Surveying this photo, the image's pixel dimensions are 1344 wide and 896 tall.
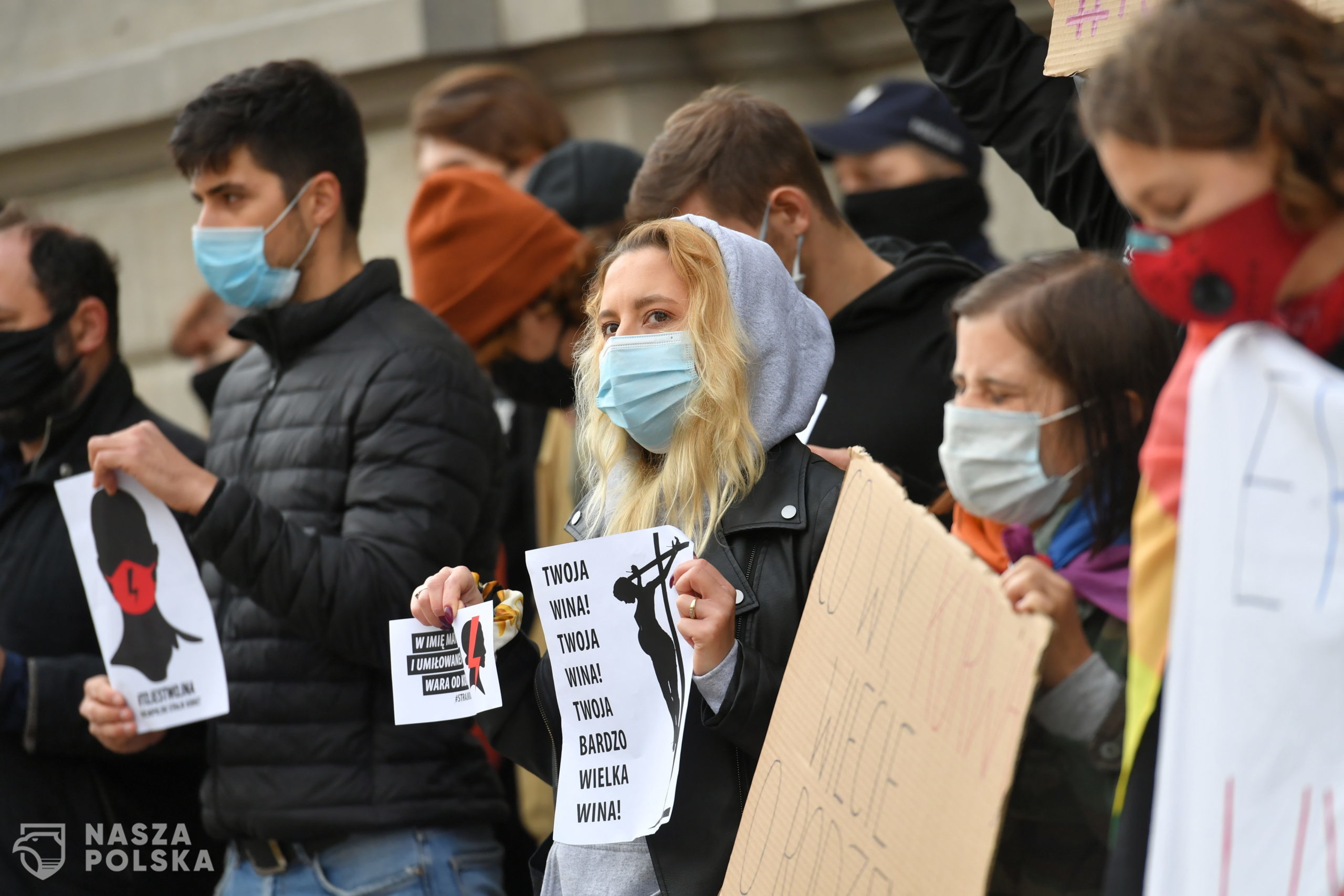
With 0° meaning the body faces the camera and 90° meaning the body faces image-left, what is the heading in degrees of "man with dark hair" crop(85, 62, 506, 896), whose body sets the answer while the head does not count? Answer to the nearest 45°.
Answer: approximately 45°

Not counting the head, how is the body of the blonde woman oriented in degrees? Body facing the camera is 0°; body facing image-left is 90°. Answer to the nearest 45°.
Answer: approximately 45°

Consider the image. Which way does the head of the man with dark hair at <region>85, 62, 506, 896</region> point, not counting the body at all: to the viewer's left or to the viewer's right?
to the viewer's left

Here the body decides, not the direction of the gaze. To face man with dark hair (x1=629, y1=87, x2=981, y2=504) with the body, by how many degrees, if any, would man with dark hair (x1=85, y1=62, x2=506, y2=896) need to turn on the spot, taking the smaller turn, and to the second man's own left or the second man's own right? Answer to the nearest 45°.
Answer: approximately 135° to the second man's own left

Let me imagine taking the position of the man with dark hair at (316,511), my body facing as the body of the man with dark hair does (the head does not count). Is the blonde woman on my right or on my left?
on my left

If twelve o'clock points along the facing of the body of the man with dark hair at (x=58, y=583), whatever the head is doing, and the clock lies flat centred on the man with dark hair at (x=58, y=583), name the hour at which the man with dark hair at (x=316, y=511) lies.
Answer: the man with dark hair at (x=316, y=511) is roughly at 9 o'clock from the man with dark hair at (x=58, y=583).

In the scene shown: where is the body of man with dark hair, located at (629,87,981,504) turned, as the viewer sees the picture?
to the viewer's left

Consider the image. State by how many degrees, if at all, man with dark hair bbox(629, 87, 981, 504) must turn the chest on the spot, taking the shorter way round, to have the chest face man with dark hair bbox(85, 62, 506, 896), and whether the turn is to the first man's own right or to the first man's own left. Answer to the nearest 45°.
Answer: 0° — they already face them

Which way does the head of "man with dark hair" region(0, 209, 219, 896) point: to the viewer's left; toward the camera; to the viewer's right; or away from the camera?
to the viewer's left
